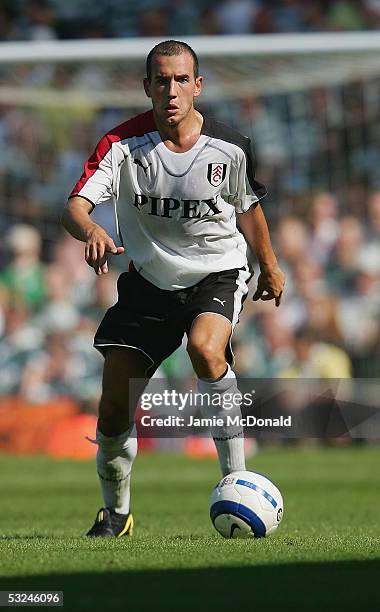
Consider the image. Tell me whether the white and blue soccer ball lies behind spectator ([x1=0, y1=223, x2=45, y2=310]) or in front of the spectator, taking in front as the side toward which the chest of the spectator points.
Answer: in front

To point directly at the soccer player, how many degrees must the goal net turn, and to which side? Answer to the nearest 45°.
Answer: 0° — it already faces them

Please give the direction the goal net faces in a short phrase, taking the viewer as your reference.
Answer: facing the viewer

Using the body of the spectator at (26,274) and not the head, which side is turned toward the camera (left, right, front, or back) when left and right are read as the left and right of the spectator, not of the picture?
front

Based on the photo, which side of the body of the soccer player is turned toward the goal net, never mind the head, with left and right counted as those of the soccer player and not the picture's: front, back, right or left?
back

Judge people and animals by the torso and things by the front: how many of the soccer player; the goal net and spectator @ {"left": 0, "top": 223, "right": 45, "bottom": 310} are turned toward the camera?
3

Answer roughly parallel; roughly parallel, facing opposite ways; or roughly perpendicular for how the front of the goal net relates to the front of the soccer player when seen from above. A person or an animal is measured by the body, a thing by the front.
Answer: roughly parallel

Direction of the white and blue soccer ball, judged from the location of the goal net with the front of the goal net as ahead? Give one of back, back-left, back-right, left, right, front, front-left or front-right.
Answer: front

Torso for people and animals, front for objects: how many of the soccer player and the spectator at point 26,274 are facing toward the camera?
2

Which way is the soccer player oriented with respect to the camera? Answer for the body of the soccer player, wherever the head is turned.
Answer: toward the camera
